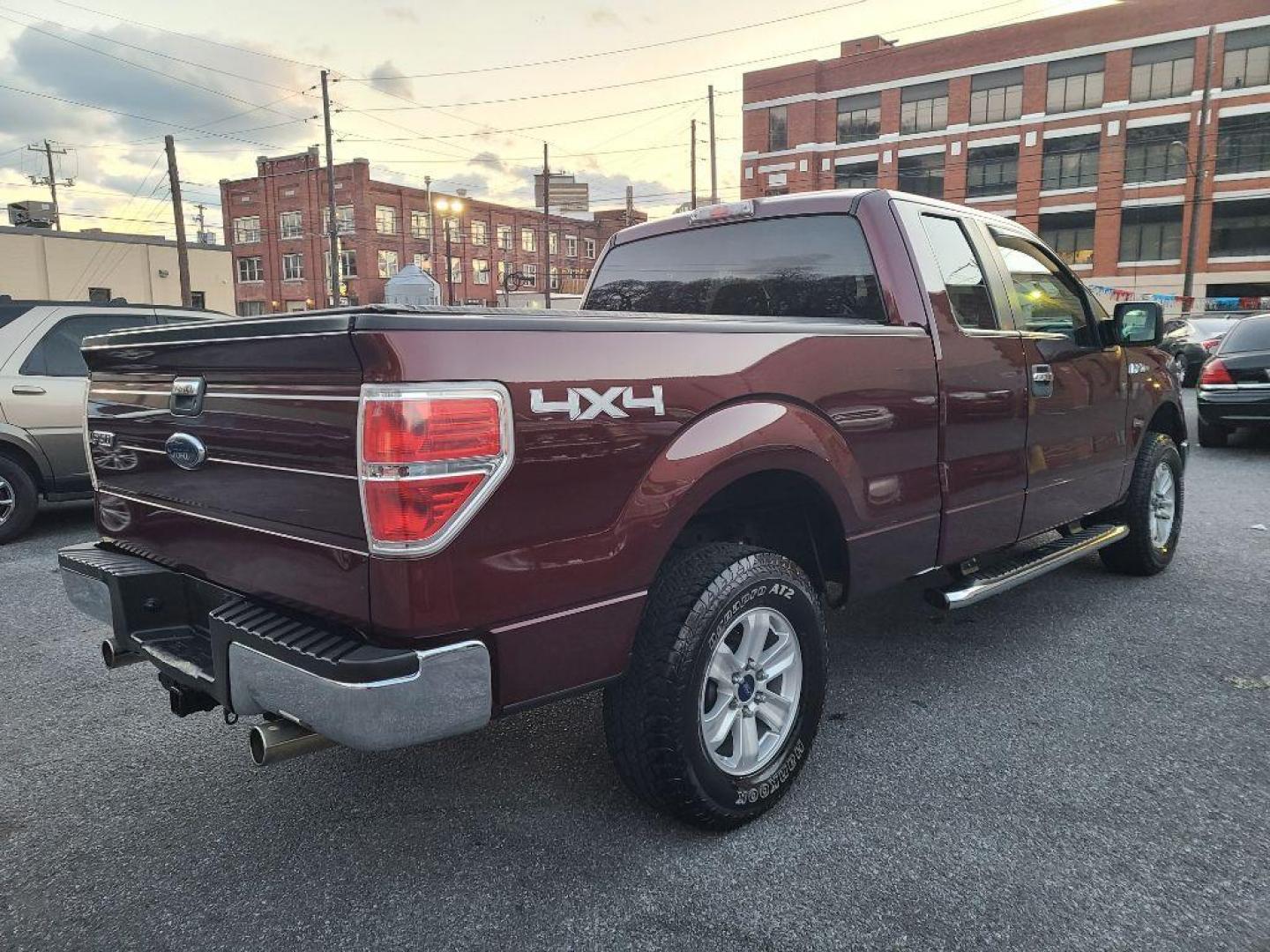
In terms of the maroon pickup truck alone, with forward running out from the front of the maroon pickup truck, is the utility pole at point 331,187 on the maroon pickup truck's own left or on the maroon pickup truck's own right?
on the maroon pickup truck's own left

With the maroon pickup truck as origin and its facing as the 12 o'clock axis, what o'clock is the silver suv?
The silver suv is roughly at 9 o'clock from the maroon pickup truck.

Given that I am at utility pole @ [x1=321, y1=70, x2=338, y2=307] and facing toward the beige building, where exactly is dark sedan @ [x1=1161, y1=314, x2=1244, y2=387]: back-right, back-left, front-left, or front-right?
back-left

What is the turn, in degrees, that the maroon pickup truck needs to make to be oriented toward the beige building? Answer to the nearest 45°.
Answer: approximately 90° to its left

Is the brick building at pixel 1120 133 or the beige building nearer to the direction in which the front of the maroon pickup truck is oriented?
the brick building

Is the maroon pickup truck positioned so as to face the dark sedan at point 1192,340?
yes

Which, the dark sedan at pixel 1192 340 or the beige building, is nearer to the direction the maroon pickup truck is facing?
the dark sedan

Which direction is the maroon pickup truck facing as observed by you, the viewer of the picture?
facing away from the viewer and to the right of the viewer

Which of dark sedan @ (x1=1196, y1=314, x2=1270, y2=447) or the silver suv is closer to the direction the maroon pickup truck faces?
the dark sedan

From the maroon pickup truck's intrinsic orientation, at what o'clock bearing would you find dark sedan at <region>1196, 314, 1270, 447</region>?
The dark sedan is roughly at 12 o'clock from the maroon pickup truck.

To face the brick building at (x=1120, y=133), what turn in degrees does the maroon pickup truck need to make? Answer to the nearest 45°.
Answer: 0° — it already faces it
